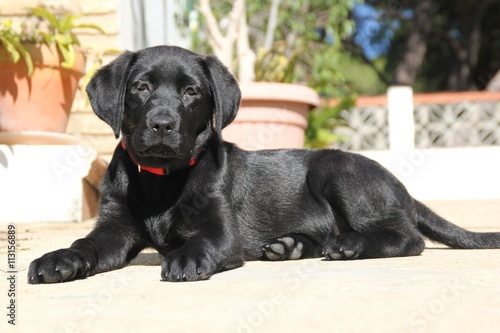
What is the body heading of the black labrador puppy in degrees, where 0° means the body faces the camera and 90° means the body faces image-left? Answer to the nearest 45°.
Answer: approximately 45°

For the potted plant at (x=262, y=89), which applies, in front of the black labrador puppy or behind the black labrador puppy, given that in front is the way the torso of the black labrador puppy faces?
behind

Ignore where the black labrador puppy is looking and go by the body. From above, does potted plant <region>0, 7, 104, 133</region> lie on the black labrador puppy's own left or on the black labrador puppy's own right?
on the black labrador puppy's own right
